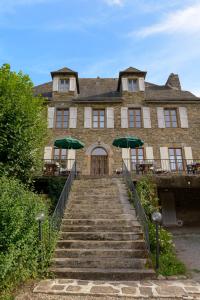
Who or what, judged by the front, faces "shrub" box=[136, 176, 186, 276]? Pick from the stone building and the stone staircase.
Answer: the stone building

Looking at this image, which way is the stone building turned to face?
toward the camera

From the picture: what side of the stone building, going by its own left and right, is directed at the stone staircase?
front

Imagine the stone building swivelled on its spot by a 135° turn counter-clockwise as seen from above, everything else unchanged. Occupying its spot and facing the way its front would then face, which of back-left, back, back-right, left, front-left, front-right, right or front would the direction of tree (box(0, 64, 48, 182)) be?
back

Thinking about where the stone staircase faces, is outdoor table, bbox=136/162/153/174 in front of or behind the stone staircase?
behind

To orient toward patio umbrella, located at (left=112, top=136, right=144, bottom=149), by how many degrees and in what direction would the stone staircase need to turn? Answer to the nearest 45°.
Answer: approximately 180°

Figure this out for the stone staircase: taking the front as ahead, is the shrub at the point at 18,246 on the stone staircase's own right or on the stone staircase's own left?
on the stone staircase's own right

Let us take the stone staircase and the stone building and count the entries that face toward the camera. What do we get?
2

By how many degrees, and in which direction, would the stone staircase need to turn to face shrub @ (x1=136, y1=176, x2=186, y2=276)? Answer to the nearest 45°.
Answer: approximately 90° to its left

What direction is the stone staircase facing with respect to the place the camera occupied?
facing the viewer
